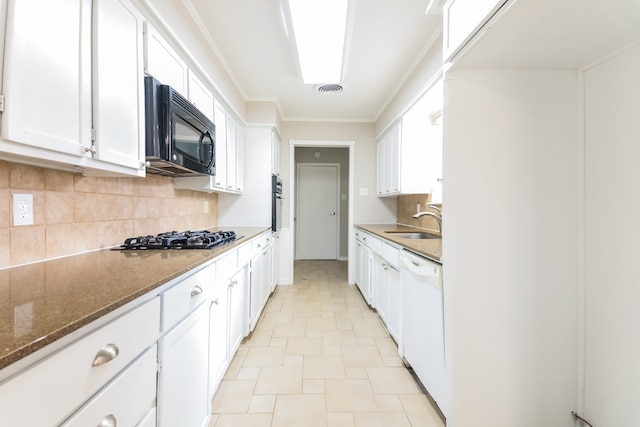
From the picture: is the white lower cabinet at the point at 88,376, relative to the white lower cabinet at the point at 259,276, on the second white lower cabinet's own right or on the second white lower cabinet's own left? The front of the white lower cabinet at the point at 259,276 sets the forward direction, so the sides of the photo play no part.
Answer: on the second white lower cabinet's own right

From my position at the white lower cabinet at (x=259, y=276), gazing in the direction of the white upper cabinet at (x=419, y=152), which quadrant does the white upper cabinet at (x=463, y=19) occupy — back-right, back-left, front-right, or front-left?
front-right

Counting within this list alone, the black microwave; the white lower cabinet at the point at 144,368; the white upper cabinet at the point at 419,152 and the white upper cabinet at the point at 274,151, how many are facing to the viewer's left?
1

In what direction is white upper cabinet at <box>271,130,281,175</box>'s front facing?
to the viewer's right

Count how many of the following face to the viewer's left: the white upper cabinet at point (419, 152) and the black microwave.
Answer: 1

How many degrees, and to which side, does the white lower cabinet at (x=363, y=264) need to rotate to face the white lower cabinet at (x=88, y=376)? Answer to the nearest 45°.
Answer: approximately 90° to its left

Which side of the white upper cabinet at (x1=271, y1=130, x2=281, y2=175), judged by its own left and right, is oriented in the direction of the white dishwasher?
right

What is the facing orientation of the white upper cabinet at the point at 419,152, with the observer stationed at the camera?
facing to the left of the viewer

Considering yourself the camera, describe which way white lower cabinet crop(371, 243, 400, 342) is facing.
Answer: facing to the left of the viewer

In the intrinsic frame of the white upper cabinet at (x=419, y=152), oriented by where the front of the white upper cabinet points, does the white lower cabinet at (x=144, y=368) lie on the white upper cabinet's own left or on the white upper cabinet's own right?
on the white upper cabinet's own left

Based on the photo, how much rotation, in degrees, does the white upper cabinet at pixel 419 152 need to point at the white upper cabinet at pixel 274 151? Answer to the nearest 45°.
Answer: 0° — it already faces it

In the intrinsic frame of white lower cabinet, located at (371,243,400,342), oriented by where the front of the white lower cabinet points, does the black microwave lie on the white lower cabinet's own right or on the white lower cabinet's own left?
on the white lower cabinet's own left

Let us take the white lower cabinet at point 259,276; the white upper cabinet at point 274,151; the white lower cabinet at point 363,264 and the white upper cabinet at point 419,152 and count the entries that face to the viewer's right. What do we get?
2

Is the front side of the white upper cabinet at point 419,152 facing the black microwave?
no

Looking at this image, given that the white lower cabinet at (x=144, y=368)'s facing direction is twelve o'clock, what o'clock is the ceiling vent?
The ceiling vent is roughly at 9 o'clock from the white lower cabinet.
